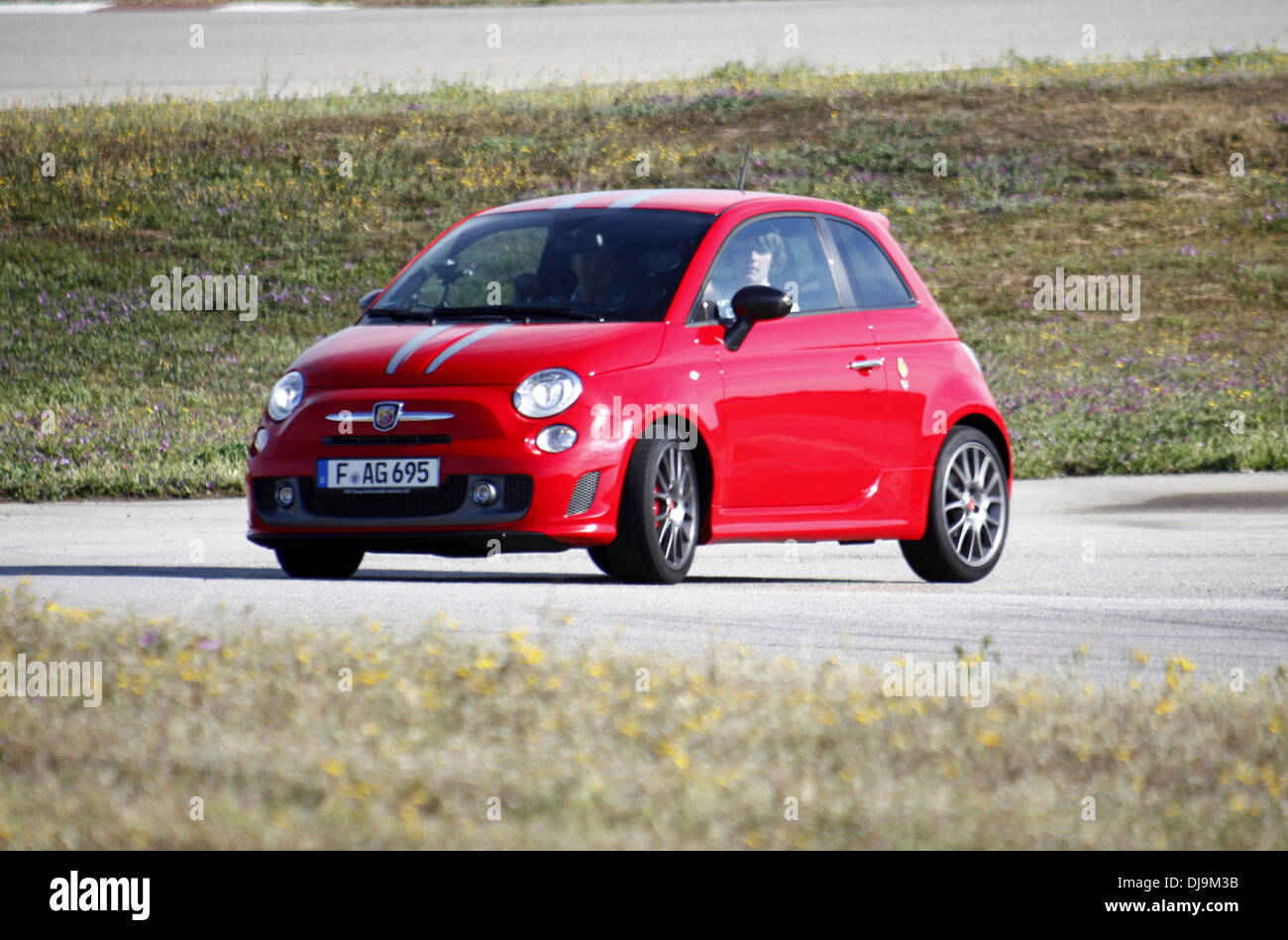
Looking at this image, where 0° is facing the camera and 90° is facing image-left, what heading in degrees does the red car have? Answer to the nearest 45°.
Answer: approximately 45°

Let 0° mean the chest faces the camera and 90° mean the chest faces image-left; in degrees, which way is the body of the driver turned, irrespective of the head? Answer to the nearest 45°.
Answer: approximately 45°
